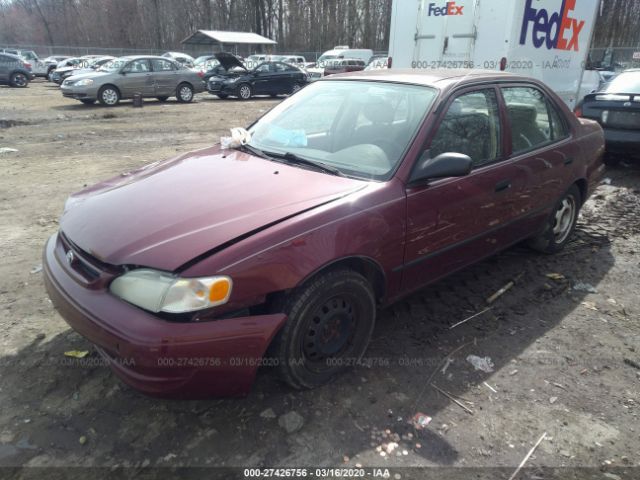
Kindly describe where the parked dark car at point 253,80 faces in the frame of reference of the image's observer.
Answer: facing the viewer and to the left of the viewer

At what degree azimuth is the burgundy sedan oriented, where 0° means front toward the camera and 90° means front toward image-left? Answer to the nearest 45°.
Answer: approximately 45°

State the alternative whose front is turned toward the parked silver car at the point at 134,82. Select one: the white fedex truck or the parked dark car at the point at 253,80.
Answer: the parked dark car

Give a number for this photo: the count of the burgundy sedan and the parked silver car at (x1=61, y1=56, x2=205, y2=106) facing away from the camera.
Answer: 0

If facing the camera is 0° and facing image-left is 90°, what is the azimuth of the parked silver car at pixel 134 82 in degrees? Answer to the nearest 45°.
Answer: approximately 45°

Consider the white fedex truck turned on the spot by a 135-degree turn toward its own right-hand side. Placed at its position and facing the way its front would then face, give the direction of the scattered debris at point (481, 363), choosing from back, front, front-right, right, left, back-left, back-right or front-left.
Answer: front

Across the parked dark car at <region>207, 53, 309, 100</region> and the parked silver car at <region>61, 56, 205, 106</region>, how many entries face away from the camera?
0

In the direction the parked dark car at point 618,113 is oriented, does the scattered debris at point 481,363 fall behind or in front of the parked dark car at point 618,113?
behind

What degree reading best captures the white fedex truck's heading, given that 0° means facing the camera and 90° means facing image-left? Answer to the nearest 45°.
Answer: approximately 225°

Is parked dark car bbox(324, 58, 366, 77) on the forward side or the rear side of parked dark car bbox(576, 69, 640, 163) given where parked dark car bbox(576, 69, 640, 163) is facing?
on the forward side

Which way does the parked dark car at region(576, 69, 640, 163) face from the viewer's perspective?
away from the camera

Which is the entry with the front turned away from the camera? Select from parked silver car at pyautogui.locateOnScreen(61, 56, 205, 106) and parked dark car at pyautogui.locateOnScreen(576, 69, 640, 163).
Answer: the parked dark car
